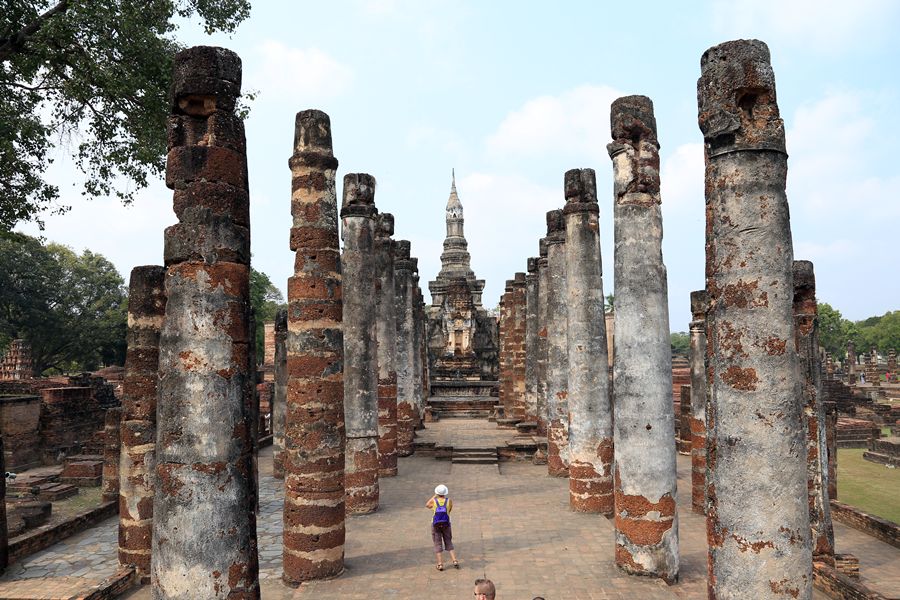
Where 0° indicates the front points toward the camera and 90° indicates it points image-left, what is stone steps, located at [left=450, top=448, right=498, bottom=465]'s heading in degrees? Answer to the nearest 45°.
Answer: approximately 0°

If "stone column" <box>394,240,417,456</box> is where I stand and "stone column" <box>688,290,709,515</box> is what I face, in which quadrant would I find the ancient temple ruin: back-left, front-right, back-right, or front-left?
back-left

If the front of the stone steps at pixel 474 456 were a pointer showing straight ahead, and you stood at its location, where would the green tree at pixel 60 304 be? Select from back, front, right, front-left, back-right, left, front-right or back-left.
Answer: back-right

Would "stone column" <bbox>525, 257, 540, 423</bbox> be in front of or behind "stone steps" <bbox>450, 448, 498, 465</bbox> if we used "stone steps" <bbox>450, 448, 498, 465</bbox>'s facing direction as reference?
behind

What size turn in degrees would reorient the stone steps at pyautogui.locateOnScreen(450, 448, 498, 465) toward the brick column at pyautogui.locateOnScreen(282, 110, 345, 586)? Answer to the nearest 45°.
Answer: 0° — it already faces it

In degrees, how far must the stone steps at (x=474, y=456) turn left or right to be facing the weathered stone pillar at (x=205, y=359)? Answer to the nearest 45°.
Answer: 0° — it already faces it

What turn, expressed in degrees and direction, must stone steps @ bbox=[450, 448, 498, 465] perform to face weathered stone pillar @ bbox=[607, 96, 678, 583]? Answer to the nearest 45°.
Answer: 0° — it already faces it

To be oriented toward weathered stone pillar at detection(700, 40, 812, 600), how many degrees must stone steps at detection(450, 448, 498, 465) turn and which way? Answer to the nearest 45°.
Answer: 0° — it already faces it
